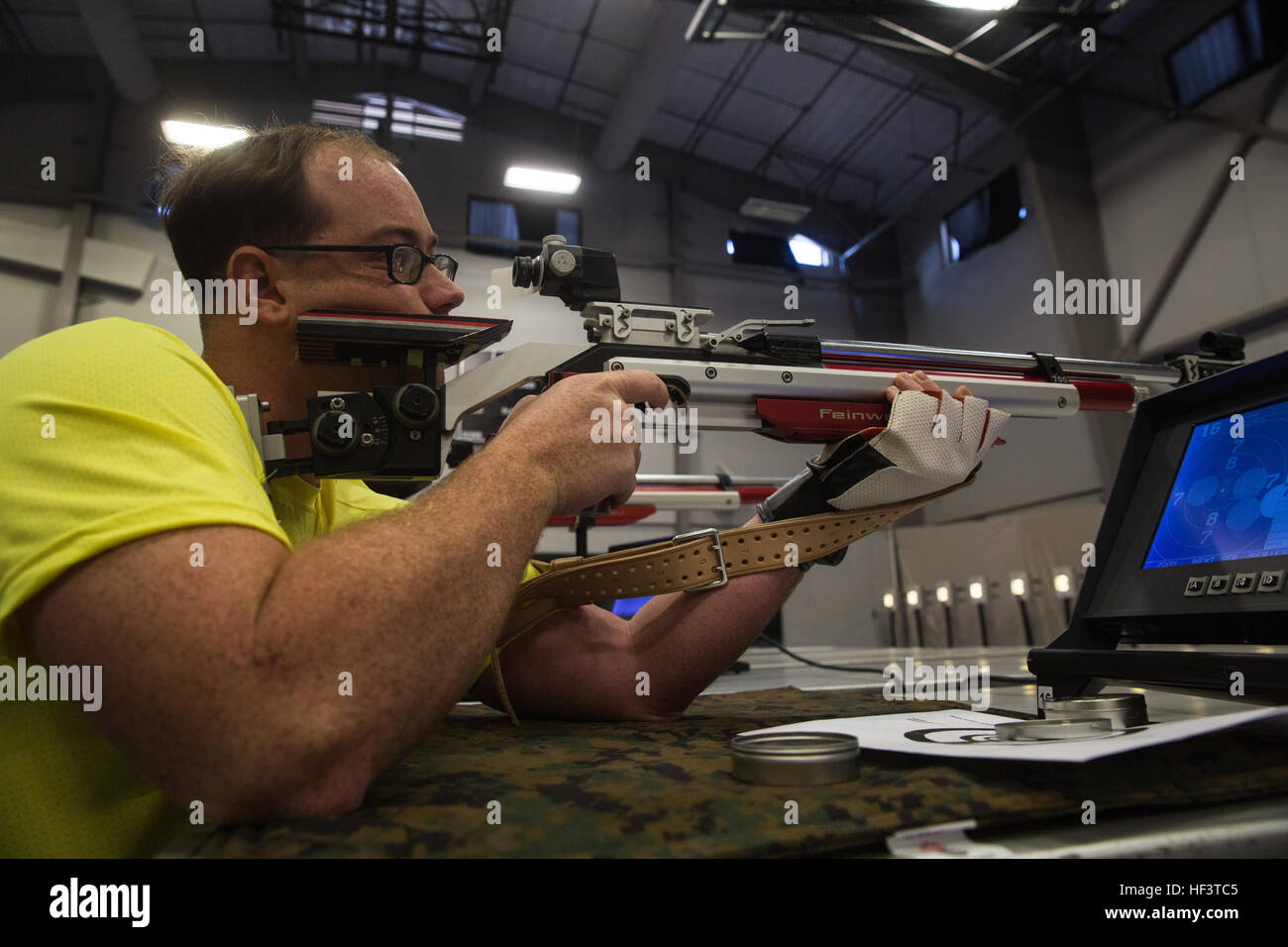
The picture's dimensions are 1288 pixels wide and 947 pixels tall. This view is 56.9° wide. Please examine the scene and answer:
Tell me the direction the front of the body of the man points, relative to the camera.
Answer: to the viewer's right

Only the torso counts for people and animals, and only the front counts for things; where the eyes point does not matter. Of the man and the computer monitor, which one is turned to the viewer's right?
the man

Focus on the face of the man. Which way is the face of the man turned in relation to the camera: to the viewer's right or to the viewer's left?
to the viewer's right

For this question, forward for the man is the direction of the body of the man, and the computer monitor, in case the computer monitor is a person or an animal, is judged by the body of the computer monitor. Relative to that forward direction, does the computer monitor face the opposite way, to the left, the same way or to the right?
the opposite way

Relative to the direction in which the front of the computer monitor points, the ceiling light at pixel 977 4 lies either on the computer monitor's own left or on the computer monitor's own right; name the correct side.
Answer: on the computer monitor's own right

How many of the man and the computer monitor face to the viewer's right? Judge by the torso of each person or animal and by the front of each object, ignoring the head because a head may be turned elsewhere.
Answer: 1
